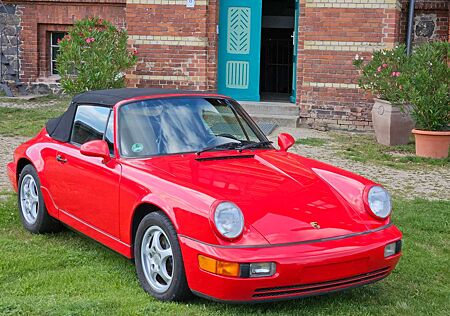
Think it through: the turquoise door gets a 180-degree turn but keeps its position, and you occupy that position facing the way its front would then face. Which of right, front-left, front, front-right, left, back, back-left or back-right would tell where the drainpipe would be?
right

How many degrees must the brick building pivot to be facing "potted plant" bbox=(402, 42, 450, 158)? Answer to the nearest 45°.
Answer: approximately 45° to its left

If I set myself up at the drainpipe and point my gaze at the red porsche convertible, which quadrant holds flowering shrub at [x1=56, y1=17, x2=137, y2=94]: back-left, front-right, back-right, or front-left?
front-right

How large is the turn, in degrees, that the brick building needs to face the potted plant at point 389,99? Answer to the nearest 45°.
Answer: approximately 45° to its left

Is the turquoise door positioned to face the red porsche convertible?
yes

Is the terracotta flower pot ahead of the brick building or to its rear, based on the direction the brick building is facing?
ahead

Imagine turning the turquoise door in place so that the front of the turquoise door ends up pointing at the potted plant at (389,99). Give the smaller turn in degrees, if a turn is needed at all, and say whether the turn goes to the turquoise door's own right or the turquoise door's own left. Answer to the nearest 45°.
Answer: approximately 45° to the turquoise door's own left

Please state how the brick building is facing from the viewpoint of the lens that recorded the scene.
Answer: facing the viewer

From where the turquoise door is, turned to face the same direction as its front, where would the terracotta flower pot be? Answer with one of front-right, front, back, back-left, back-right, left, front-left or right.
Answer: front-left

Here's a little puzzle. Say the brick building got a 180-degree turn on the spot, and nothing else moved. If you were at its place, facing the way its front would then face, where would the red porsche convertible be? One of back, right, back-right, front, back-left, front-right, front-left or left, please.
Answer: back

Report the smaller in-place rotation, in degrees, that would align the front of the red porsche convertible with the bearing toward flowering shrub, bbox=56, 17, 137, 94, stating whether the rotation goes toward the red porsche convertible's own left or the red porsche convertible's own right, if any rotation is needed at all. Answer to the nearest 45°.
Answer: approximately 135° to the red porsche convertible's own left

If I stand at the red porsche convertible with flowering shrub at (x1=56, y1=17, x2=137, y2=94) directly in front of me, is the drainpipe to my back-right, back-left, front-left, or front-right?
front-right

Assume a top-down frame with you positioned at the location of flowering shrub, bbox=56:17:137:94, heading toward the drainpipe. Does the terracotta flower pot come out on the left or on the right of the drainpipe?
right

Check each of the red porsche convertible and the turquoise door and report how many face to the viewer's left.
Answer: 0

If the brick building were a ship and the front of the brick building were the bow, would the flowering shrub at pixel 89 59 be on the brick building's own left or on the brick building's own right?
on the brick building's own right
